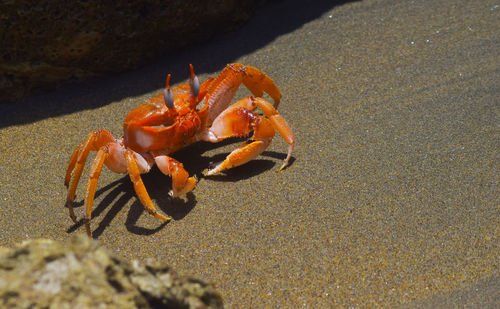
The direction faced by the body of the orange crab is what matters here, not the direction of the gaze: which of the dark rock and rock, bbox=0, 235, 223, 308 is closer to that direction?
the rock

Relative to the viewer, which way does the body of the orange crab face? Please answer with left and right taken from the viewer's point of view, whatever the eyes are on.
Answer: facing the viewer and to the right of the viewer

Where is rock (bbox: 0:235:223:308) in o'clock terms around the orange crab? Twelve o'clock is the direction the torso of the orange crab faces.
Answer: The rock is roughly at 2 o'clock from the orange crab.
